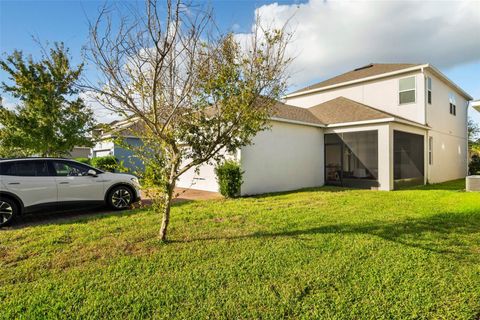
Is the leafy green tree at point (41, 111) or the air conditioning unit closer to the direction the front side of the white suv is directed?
the air conditioning unit

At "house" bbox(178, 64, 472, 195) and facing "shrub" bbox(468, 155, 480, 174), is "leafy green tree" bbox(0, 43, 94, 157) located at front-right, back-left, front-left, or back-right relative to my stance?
back-left

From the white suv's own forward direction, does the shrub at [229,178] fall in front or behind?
in front

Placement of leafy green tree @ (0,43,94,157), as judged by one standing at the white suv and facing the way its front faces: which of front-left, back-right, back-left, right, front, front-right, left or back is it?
left

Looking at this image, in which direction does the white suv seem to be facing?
to the viewer's right

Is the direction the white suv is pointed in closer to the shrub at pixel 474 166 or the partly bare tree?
the shrub

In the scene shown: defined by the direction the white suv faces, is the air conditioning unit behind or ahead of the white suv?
ahead

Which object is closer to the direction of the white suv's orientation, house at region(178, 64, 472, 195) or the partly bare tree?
the house
